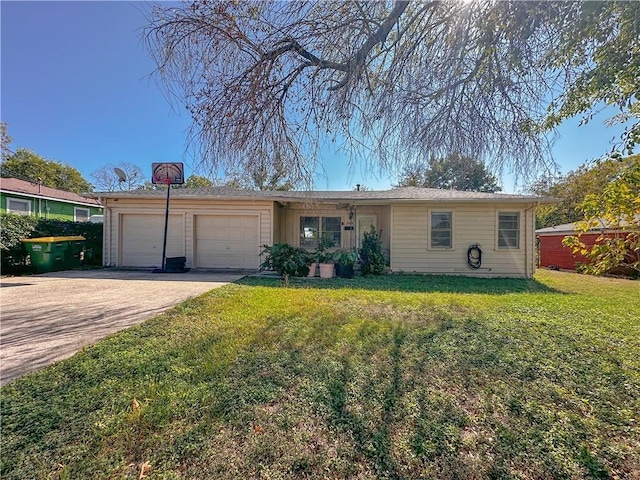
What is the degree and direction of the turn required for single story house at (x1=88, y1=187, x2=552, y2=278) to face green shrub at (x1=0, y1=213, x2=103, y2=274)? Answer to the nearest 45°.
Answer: approximately 90° to its right

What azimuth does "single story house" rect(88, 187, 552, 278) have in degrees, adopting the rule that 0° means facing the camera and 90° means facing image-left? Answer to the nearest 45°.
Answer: approximately 0°

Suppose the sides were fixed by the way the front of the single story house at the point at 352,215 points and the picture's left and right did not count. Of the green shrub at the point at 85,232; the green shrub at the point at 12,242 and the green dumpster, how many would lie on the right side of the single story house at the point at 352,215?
3

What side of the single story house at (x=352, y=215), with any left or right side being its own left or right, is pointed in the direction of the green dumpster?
right

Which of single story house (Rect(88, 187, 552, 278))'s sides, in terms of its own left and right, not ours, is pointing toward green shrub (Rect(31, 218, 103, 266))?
right

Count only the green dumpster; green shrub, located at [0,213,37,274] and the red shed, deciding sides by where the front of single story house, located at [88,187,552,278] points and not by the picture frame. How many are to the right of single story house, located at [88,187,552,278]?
2
